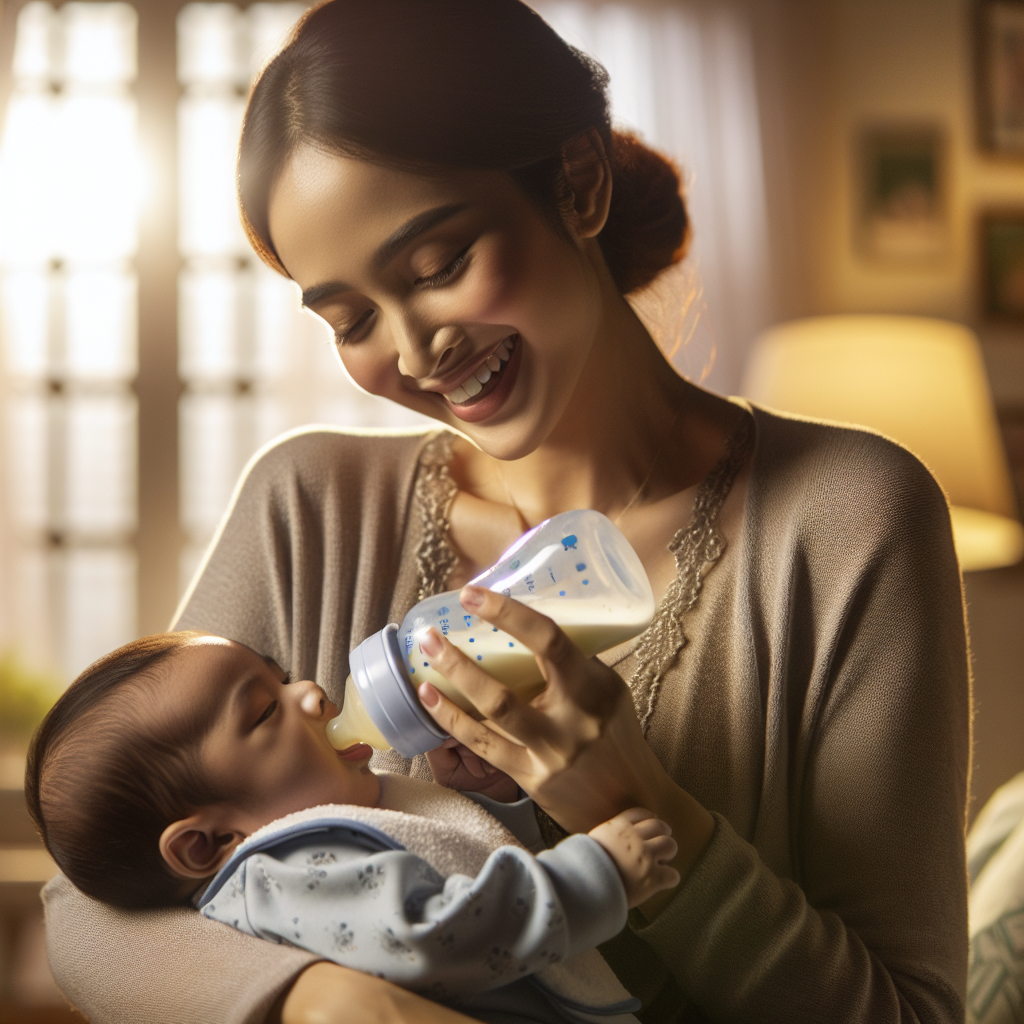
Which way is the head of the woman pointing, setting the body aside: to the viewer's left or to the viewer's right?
to the viewer's left

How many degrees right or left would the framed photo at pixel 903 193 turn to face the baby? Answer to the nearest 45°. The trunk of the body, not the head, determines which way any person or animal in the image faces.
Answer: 0° — it already faces them

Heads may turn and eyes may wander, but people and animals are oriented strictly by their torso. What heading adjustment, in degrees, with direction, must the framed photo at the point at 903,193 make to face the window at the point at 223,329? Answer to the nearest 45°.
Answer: approximately 90° to its right

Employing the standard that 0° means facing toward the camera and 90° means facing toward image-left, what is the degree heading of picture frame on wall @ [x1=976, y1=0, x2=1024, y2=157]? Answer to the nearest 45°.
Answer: approximately 0°

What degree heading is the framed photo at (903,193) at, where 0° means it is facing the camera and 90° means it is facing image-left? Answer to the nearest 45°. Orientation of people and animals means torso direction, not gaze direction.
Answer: approximately 0°

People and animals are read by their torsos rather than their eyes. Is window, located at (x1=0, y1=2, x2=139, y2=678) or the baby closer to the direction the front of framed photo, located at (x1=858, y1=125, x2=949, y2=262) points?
the baby

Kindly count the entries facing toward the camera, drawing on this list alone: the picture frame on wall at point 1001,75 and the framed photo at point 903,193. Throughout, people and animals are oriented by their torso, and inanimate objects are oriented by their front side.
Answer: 2
